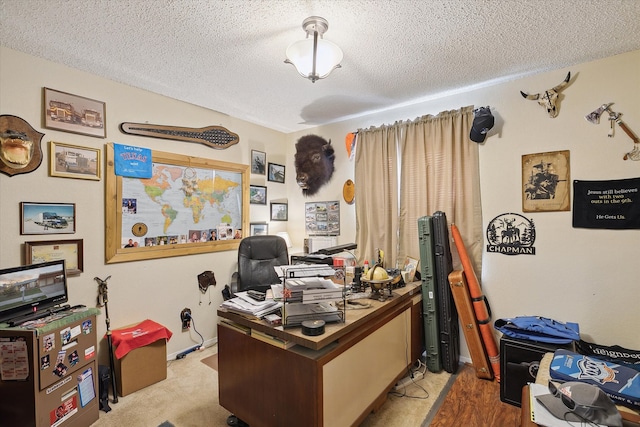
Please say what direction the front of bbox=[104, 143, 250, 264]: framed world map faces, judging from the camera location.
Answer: facing the viewer and to the right of the viewer

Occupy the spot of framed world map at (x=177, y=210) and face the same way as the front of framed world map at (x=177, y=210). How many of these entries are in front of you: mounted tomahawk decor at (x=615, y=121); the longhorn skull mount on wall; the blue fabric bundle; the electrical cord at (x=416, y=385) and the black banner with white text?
5

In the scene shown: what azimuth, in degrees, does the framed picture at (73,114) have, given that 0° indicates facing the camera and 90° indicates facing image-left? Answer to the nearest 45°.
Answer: approximately 315°

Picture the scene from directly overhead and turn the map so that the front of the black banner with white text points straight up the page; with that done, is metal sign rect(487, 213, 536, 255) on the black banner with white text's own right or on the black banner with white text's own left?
on the black banner with white text's own right

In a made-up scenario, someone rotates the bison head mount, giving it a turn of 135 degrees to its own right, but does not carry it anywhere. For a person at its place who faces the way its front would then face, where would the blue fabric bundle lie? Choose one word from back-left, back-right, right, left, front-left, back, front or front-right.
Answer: back-right

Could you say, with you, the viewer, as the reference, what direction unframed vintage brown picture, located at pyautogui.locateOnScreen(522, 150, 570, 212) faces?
facing the viewer

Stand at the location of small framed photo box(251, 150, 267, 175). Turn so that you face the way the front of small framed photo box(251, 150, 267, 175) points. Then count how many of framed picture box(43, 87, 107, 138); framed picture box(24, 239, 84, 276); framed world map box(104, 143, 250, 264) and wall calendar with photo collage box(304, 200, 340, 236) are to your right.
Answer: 3

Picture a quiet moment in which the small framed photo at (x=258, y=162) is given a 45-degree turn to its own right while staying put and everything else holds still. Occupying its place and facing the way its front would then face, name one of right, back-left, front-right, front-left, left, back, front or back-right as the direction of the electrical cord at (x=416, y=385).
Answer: front-left

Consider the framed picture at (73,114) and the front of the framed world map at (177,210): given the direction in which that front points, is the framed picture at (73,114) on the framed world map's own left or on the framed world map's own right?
on the framed world map's own right

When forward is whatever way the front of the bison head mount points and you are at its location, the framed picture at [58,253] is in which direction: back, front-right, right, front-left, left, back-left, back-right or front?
front

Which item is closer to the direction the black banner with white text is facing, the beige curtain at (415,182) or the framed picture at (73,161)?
the framed picture

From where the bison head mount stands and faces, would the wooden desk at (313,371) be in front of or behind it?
in front
